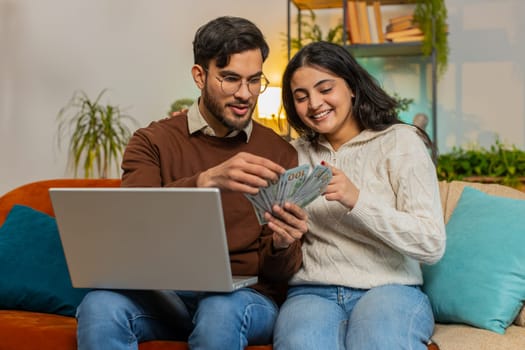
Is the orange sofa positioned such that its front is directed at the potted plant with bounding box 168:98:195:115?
no

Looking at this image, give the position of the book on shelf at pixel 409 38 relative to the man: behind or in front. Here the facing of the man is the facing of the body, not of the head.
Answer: behind

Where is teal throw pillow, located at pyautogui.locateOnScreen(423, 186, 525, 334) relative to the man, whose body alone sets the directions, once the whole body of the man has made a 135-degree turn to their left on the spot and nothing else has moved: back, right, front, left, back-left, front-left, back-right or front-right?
front-right

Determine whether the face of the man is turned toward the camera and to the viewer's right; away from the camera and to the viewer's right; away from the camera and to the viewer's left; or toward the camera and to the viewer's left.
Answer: toward the camera and to the viewer's right

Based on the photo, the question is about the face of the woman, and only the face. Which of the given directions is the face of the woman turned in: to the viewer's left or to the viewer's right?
to the viewer's left

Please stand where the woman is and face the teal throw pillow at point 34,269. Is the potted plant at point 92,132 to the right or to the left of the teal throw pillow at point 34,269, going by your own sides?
right

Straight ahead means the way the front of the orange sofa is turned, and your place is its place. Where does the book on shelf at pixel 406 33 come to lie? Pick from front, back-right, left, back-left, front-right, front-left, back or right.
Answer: back-left

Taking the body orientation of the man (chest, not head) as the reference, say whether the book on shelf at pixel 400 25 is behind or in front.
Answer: behind

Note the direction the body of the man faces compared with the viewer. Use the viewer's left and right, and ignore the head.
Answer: facing the viewer

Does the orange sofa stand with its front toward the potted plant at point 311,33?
no

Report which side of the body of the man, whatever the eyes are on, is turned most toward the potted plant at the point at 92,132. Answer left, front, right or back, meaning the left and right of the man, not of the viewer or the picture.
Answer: back

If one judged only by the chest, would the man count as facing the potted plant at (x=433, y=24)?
no

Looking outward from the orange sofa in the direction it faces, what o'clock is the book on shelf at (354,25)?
The book on shelf is roughly at 7 o'clock from the orange sofa.

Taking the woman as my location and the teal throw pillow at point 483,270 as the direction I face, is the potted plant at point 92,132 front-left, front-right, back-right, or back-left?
back-left

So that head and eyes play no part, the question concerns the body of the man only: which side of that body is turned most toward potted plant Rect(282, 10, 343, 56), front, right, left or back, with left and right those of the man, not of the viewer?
back

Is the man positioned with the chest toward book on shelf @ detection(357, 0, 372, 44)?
no

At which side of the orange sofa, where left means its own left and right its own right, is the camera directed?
front
